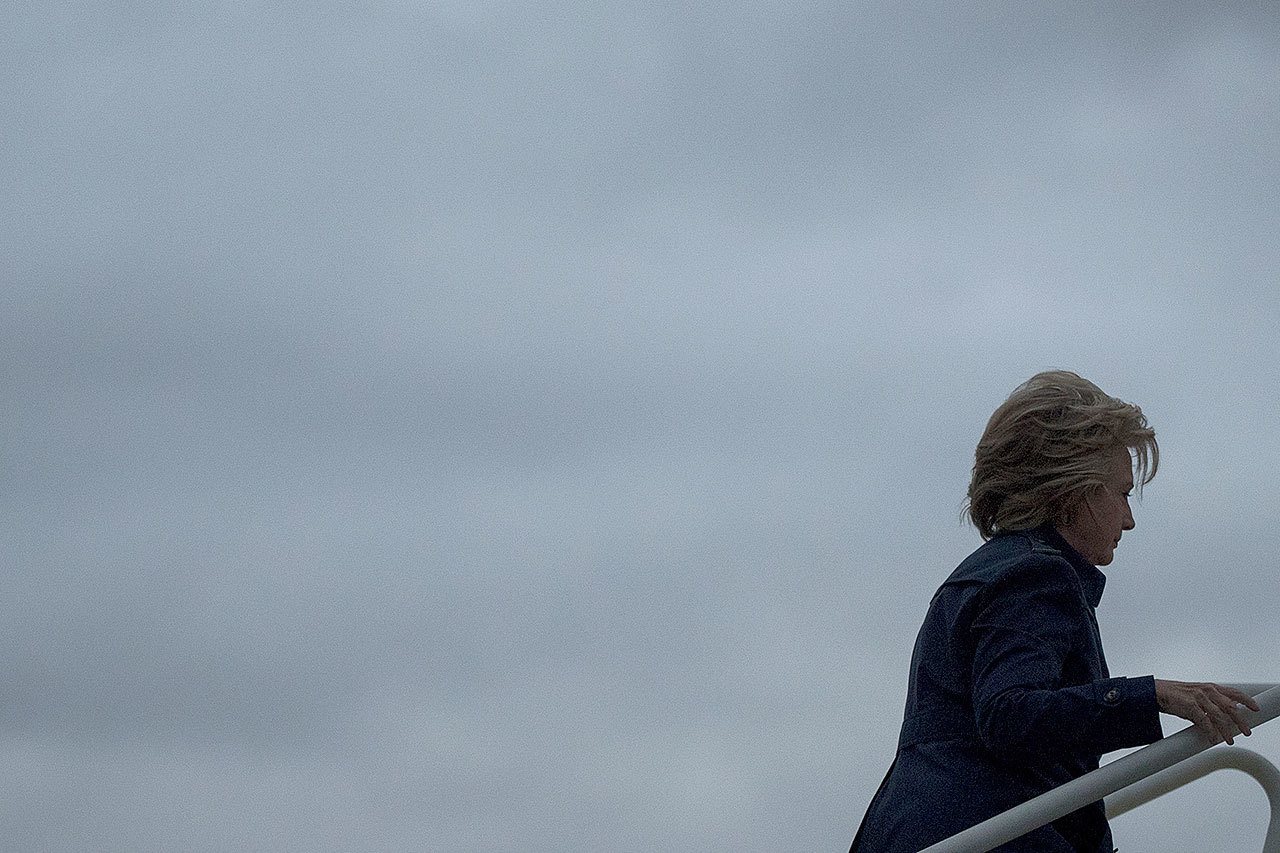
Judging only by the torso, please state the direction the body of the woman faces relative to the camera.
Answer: to the viewer's right

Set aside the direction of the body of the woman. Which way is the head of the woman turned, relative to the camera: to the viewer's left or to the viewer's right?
to the viewer's right
